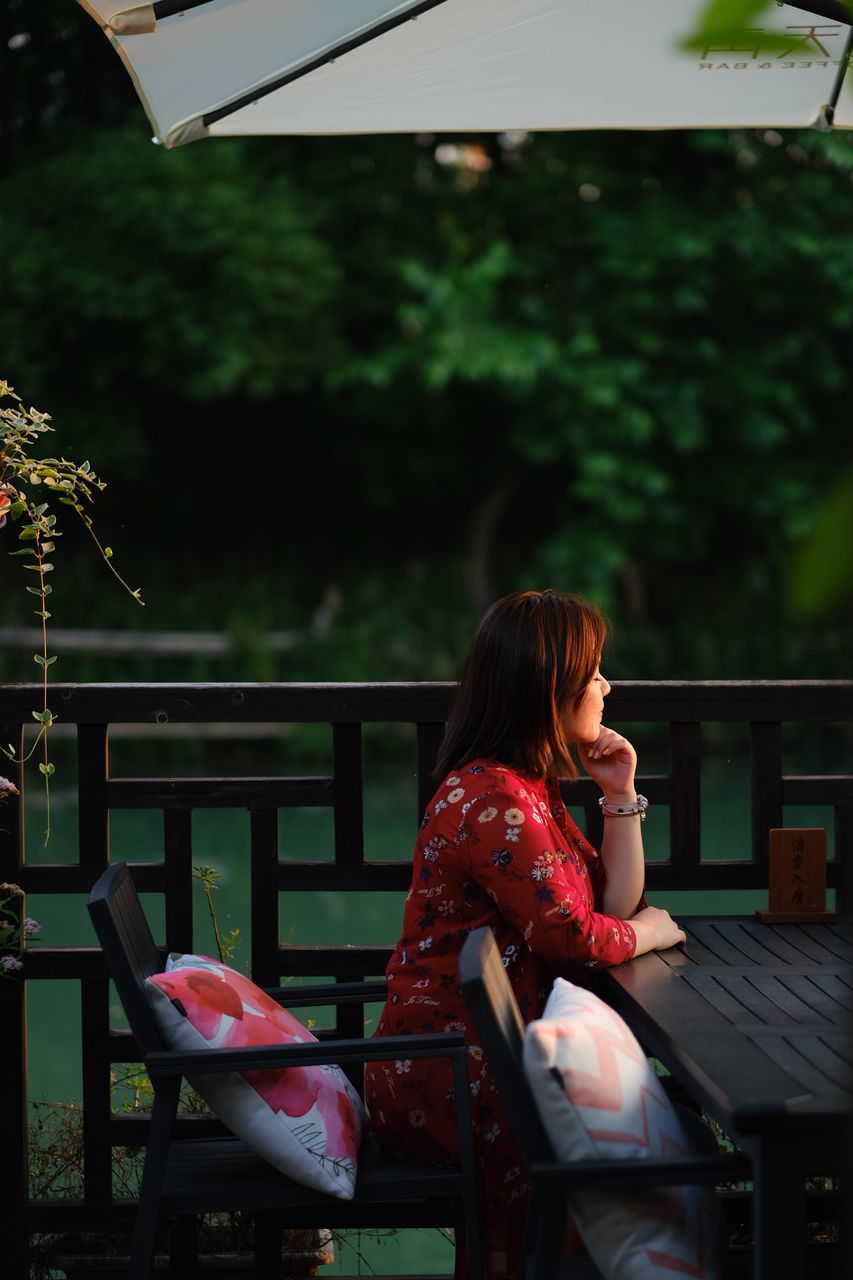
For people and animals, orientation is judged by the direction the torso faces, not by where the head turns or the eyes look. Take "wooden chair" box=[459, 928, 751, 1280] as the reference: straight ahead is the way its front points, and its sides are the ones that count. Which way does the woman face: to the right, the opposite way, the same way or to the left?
the same way

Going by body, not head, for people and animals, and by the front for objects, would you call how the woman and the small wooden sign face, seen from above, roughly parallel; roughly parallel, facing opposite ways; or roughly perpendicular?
roughly perpendicular

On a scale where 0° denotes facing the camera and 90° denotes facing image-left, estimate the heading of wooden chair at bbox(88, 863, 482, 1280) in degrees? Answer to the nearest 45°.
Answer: approximately 270°

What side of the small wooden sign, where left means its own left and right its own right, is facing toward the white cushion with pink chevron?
front

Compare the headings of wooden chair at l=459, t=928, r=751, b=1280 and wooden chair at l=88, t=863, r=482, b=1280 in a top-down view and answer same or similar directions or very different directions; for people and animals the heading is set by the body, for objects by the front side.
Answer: same or similar directions

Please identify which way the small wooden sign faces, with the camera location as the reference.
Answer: facing the viewer

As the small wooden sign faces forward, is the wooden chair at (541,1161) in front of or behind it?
in front

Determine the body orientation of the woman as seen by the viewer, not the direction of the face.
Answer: to the viewer's right

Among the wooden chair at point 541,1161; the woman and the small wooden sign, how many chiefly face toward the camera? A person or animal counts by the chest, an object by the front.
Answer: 1

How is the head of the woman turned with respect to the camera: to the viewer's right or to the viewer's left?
to the viewer's right

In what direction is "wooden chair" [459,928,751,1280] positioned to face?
to the viewer's right

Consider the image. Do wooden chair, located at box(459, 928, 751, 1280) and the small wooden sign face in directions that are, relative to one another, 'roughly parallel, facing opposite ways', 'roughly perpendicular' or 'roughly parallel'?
roughly perpendicular
